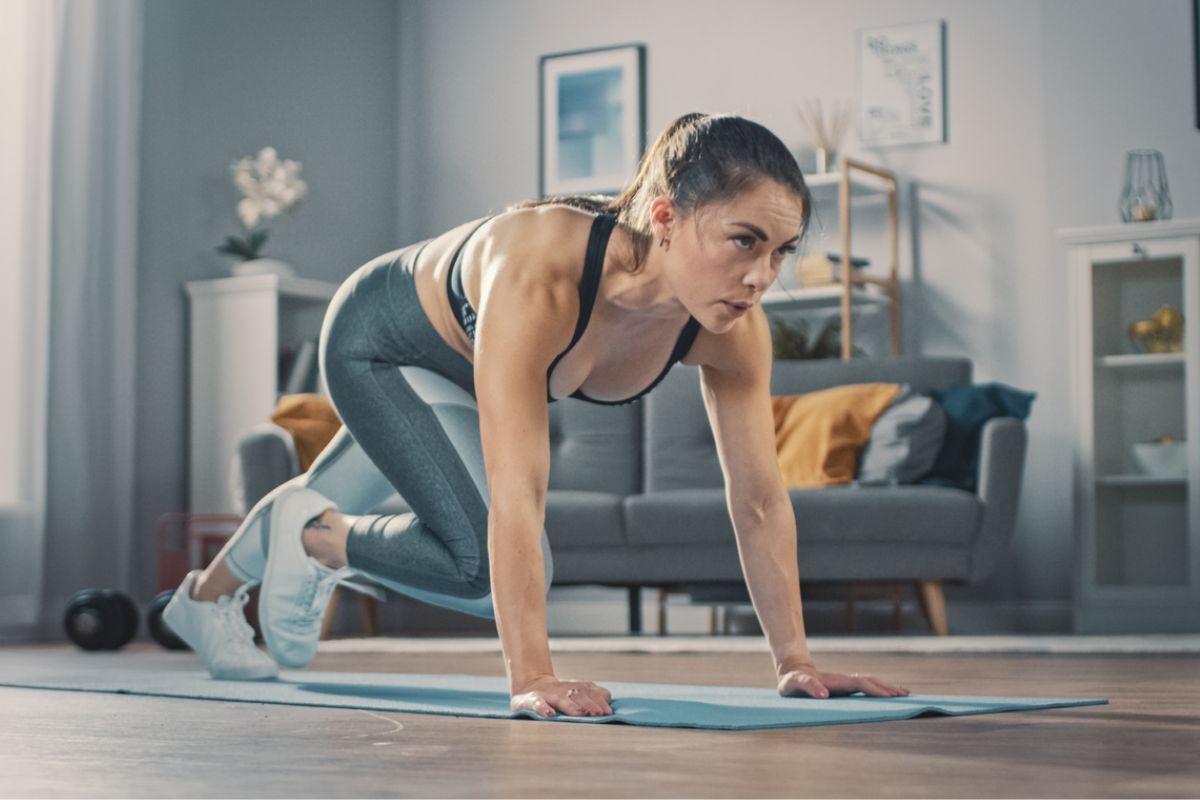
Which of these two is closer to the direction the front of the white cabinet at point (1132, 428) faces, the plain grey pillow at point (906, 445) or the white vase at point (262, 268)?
the plain grey pillow

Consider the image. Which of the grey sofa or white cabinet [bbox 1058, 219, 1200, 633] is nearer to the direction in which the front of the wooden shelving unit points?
the grey sofa

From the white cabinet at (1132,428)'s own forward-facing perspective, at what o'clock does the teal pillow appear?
The teal pillow is roughly at 2 o'clock from the white cabinet.

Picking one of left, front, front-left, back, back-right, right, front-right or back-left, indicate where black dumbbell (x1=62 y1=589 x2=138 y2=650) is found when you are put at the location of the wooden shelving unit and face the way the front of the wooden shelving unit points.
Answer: front

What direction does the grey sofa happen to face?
toward the camera

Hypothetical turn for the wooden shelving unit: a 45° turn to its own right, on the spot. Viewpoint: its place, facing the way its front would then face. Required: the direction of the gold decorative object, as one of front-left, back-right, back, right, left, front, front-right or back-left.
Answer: back-left

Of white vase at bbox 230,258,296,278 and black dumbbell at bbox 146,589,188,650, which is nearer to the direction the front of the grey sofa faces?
the black dumbbell

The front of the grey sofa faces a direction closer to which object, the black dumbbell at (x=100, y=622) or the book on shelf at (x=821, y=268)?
the black dumbbell

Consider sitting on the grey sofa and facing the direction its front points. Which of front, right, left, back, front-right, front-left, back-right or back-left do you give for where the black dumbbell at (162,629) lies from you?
right

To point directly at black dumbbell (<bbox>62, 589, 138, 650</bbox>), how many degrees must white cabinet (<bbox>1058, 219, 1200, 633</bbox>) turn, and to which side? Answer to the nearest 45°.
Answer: approximately 45° to its right

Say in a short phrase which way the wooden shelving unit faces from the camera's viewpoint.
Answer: facing the viewer and to the left of the viewer

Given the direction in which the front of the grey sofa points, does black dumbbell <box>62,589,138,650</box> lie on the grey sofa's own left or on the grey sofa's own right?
on the grey sofa's own right

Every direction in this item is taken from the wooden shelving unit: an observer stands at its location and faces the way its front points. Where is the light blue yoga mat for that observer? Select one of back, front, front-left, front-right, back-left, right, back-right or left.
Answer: front-left

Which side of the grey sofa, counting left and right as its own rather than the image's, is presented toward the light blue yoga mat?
front

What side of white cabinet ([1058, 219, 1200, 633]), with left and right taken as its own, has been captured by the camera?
front

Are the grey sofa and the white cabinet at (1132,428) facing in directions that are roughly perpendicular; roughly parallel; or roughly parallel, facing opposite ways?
roughly parallel

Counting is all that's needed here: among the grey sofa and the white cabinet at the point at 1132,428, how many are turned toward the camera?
2
